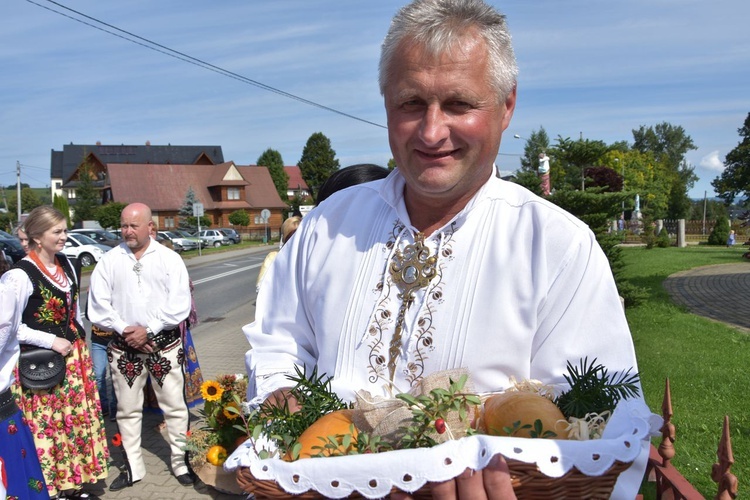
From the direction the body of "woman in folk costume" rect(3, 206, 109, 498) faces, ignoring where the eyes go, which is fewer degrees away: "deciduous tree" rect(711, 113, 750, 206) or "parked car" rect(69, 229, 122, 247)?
the deciduous tree

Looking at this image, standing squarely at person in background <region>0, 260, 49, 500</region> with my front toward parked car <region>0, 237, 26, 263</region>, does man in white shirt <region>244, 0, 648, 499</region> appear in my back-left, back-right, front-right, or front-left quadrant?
back-right

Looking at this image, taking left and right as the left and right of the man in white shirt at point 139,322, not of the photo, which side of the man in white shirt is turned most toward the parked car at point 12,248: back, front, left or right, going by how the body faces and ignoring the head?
back

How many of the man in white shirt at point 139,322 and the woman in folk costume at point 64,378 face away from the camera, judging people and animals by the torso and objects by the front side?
0

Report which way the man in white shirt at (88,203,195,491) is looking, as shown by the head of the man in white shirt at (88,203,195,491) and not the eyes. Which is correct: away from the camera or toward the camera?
toward the camera

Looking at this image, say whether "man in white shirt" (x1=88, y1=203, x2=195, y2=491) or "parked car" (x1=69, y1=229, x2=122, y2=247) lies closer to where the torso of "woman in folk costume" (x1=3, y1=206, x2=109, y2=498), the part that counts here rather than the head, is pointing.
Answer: the man in white shirt

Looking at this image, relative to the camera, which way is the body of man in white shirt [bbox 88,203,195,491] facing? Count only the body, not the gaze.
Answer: toward the camera

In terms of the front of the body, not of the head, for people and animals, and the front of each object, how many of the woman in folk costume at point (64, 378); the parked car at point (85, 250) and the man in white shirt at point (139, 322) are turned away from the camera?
0

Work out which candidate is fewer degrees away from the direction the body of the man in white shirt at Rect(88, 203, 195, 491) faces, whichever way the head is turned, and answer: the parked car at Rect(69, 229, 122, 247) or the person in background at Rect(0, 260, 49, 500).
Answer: the person in background

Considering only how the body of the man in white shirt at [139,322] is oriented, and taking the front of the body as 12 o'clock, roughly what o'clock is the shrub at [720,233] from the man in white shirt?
The shrub is roughly at 8 o'clock from the man in white shirt.

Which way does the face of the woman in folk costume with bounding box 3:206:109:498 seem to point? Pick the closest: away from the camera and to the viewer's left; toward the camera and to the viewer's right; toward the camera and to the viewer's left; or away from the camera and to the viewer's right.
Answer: toward the camera and to the viewer's right

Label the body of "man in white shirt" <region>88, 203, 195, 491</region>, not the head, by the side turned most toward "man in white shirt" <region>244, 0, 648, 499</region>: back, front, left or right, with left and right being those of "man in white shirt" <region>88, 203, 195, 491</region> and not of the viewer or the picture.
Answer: front

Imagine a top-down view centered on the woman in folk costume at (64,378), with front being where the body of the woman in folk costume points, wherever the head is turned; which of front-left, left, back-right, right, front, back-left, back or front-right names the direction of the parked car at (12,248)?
back-left
